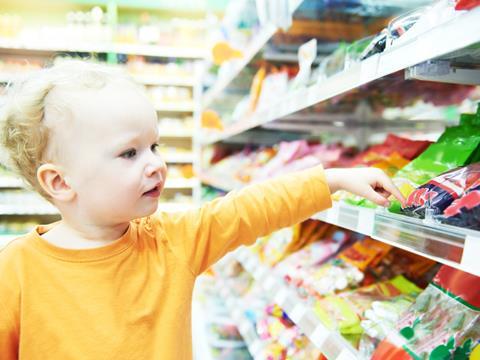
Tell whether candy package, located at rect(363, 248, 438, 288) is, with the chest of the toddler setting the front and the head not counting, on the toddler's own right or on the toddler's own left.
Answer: on the toddler's own left

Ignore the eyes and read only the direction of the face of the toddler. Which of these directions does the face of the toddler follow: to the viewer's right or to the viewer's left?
to the viewer's right

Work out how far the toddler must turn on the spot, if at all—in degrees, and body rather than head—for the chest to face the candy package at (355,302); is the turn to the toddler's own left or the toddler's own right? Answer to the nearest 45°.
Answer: approximately 45° to the toddler's own left

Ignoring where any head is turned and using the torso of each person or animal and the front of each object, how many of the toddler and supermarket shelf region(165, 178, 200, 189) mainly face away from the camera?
0

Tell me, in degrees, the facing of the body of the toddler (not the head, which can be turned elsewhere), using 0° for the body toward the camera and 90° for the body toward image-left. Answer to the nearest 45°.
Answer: approximately 315°

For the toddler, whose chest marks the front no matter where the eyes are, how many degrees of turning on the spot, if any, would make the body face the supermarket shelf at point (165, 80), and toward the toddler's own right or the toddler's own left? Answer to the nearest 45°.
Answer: approximately 135° to the toddler's own left

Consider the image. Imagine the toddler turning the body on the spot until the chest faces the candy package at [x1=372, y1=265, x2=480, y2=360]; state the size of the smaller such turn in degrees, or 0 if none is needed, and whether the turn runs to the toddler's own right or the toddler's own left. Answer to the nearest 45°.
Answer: approximately 45° to the toddler's own left
